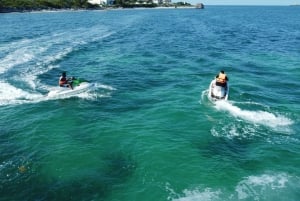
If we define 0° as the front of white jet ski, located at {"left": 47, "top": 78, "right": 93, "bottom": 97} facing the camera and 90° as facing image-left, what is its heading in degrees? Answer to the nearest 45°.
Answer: approximately 270°

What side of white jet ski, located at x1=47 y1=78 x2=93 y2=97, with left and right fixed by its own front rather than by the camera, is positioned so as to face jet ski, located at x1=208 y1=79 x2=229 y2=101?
front
